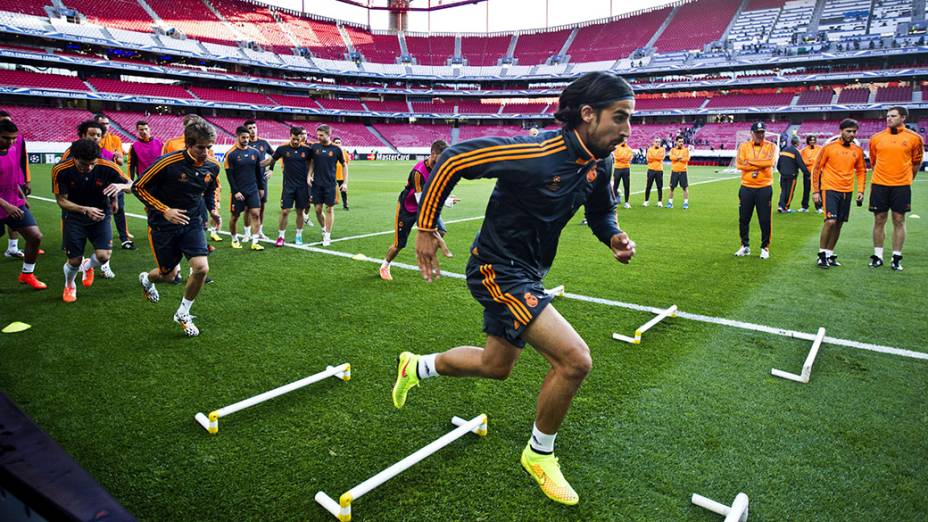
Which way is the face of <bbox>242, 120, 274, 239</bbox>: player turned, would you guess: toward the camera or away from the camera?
toward the camera

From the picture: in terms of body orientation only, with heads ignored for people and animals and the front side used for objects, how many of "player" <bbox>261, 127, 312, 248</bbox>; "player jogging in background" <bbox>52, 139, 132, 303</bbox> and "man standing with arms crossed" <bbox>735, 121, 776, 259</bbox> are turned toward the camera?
3

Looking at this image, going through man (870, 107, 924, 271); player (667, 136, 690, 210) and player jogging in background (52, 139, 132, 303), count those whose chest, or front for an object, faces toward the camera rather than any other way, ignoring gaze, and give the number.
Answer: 3

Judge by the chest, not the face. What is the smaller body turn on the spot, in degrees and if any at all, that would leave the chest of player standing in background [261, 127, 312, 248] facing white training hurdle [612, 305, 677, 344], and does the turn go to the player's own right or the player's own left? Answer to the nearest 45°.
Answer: approximately 45° to the player's own left

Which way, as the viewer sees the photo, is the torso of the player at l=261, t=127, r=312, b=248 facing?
toward the camera

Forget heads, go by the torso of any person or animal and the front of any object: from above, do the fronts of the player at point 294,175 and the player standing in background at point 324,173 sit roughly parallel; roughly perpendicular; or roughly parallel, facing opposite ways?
roughly parallel

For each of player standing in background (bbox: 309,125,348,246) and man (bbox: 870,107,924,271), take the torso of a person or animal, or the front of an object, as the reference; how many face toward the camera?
2

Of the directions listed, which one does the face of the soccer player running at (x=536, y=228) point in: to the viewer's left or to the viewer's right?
to the viewer's right

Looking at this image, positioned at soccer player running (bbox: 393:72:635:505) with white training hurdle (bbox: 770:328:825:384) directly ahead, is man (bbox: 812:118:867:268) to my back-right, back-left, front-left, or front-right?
front-left

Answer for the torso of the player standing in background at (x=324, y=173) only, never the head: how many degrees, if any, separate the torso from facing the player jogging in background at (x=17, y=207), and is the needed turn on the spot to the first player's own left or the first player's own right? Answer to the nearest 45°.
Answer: approximately 45° to the first player's own right

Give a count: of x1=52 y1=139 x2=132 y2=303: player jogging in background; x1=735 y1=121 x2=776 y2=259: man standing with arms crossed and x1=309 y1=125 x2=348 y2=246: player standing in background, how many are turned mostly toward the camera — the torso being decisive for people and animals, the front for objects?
3

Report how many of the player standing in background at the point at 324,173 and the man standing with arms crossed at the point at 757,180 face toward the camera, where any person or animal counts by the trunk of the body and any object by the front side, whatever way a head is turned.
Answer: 2

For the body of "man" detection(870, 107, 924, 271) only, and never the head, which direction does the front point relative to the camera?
toward the camera

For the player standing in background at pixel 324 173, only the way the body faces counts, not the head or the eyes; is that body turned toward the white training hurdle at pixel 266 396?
yes

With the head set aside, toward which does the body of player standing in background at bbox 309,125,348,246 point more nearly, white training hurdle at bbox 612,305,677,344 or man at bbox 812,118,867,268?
the white training hurdle

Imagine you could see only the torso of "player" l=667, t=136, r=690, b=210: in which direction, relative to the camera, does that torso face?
toward the camera

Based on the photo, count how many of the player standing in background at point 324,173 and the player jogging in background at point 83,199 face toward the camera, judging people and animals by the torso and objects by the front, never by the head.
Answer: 2

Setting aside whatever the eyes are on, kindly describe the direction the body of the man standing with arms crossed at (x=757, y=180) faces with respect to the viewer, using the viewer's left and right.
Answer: facing the viewer
